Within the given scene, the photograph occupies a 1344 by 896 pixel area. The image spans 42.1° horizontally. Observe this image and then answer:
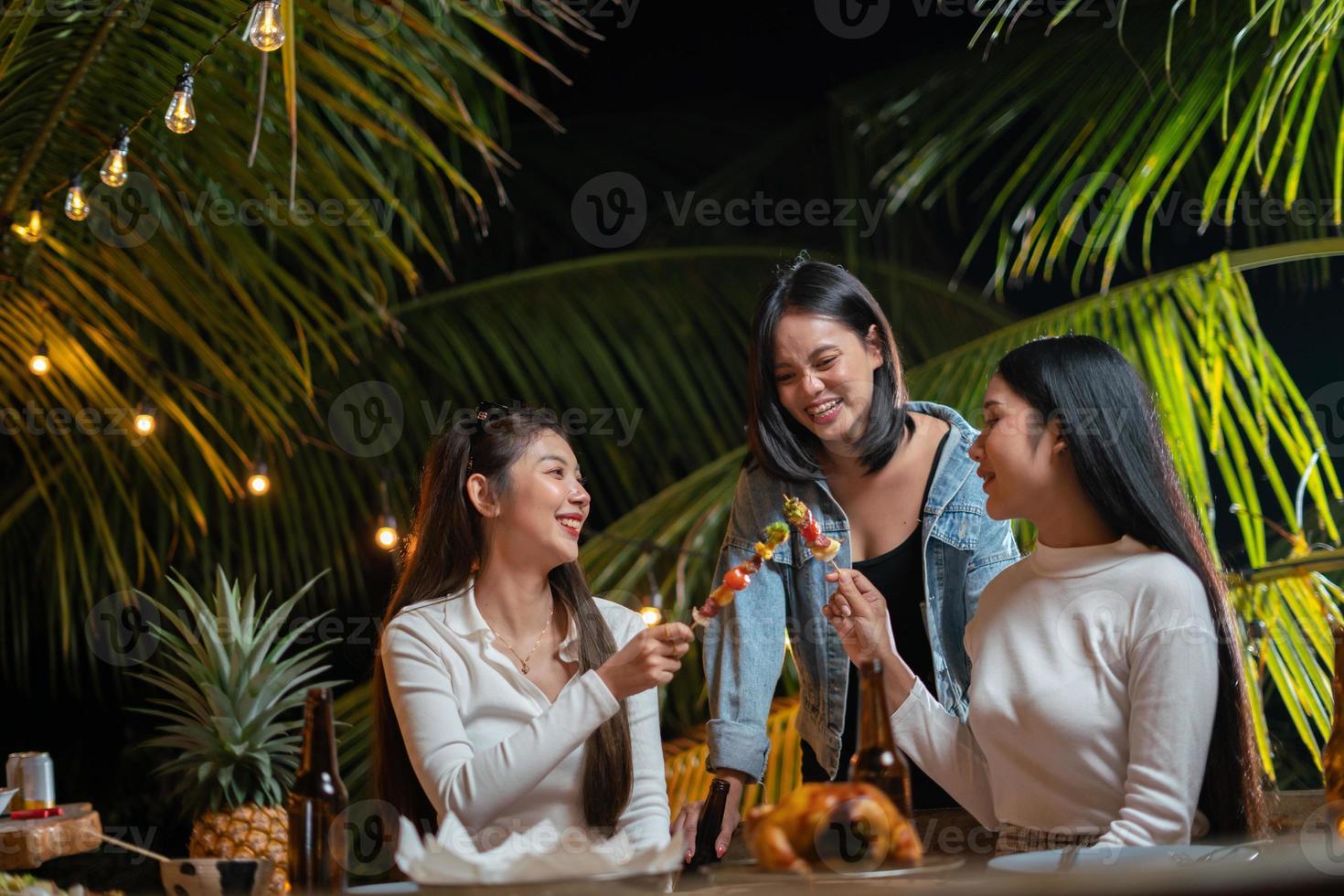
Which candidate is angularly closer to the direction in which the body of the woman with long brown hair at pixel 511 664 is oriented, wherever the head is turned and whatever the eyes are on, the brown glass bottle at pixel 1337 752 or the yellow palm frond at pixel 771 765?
the brown glass bottle

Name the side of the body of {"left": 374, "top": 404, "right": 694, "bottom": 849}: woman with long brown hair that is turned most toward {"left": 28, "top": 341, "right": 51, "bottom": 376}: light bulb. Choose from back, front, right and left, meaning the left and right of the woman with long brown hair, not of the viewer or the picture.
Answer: back

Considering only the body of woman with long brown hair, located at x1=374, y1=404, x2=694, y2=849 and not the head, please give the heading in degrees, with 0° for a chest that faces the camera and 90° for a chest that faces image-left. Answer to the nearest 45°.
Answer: approximately 315°

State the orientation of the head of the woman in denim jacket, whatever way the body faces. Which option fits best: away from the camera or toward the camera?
toward the camera

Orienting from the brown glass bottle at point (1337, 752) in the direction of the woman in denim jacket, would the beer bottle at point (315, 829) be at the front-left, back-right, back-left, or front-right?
front-left

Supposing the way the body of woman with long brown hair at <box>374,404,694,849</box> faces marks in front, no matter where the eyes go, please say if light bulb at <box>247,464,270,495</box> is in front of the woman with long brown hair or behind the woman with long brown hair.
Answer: behind

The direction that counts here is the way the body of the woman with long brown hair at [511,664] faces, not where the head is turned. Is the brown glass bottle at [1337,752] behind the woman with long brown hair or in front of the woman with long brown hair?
in front

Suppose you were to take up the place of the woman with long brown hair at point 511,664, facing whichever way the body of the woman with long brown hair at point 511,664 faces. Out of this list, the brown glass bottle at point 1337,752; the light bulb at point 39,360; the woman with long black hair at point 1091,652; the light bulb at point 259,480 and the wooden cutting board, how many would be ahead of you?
2

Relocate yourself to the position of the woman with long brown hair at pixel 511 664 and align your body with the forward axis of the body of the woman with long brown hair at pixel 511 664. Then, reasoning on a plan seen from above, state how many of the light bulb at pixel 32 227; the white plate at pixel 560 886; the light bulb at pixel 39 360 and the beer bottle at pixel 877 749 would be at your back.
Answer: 2
